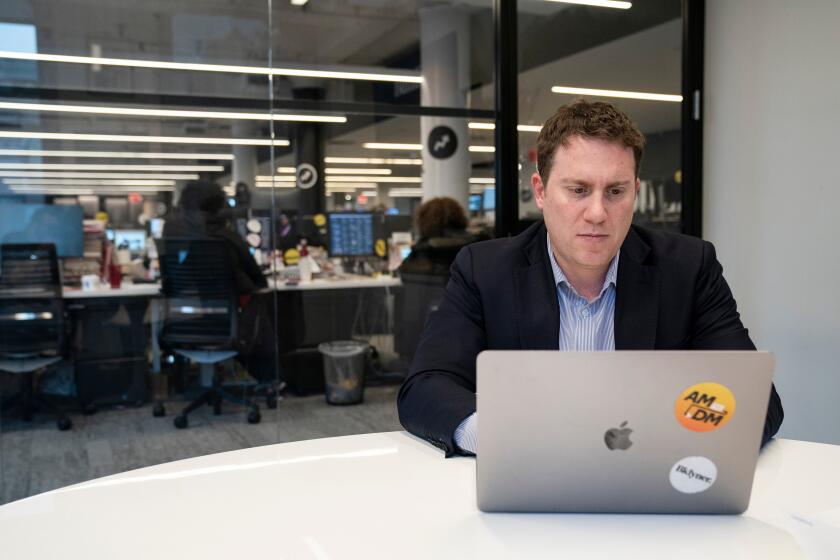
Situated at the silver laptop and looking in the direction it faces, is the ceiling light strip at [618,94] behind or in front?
in front

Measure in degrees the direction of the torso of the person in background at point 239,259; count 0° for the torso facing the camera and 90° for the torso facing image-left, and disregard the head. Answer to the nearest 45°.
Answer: approximately 180°

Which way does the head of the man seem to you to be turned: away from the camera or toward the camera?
toward the camera

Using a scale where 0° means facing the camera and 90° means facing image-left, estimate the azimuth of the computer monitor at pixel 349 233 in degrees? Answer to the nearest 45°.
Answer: approximately 0°

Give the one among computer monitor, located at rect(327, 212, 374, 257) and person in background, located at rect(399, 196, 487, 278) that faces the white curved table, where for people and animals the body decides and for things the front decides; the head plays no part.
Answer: the computer monitor

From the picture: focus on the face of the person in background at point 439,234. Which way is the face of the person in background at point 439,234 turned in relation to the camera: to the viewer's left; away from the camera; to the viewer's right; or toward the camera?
away from the camera

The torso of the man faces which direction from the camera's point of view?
toward the camera

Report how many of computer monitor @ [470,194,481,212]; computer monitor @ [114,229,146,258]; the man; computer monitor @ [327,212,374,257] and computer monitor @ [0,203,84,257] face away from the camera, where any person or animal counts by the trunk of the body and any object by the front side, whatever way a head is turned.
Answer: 0

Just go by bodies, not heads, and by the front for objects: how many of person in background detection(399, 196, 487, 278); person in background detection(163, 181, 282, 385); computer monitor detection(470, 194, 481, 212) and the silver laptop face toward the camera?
1

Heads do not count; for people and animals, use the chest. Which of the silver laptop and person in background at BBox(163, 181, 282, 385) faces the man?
the silver laptop

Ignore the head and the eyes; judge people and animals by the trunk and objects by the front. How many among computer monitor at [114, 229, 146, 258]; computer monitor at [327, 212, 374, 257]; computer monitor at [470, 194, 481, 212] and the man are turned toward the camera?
4

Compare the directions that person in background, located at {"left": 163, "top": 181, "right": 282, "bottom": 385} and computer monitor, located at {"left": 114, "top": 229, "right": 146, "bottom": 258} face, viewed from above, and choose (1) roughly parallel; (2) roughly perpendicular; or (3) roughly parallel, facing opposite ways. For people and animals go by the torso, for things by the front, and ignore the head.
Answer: roughly parallel, facing opposite ways

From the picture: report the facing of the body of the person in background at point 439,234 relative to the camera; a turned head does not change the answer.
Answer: away from the camera

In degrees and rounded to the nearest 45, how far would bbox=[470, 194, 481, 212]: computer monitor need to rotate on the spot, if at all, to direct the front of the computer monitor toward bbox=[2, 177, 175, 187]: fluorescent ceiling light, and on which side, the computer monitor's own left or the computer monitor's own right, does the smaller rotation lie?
approximately 90° to the computer monitor's own right
